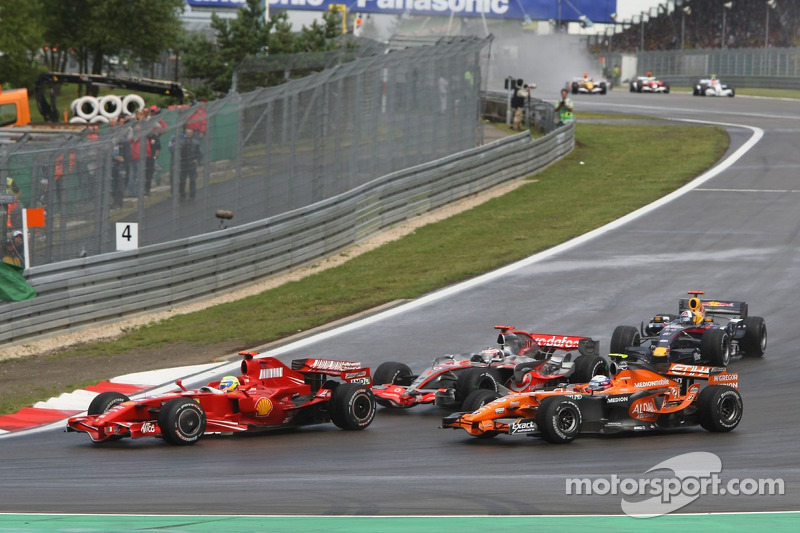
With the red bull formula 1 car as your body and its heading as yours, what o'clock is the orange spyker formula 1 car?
The orange spyker formula 1 car is roughly at 11 o'clock from the red bull formula 1 car.

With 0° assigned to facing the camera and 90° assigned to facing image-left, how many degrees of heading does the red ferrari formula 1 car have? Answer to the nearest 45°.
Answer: approximately 45°

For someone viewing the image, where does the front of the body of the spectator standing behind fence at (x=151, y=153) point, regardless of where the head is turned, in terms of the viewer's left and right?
facing to the right of the viewer

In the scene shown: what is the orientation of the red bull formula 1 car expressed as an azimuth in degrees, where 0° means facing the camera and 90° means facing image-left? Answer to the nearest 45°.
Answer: approximately 45°

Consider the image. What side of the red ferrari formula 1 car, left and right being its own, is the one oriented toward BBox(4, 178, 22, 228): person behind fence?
right

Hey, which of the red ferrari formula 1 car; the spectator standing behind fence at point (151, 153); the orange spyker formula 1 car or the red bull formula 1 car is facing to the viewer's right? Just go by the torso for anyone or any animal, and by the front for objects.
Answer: the spectator standing behind fence

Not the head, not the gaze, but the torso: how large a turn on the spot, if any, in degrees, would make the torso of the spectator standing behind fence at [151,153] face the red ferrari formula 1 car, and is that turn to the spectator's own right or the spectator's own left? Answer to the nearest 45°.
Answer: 0° — they already face it

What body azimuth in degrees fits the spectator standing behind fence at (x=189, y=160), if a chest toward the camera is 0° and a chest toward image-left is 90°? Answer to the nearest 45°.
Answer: approximately 0°
